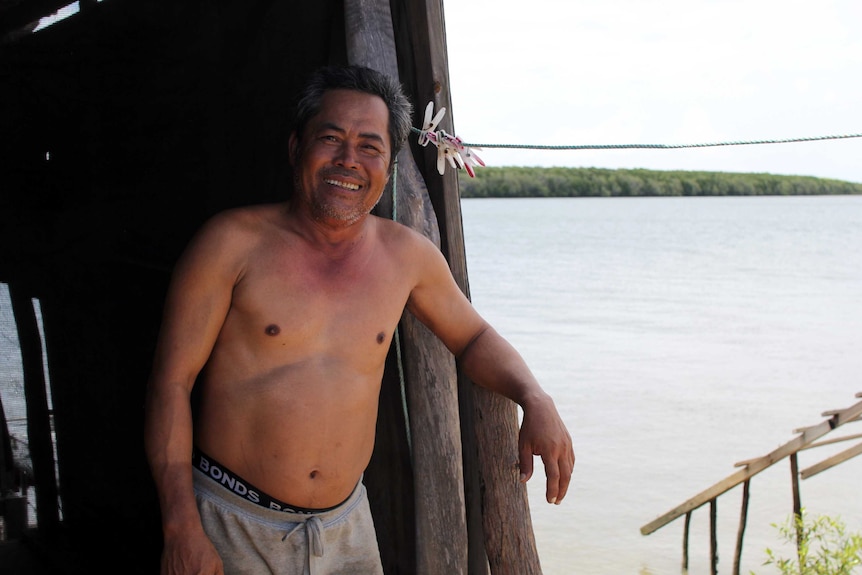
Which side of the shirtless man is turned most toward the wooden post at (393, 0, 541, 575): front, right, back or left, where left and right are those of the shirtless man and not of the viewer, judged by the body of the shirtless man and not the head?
left

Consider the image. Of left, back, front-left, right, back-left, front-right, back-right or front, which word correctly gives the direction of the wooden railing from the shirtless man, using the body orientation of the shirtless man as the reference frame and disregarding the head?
left

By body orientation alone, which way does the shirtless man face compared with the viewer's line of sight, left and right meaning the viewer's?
facing the viewer and to the right of the viewer

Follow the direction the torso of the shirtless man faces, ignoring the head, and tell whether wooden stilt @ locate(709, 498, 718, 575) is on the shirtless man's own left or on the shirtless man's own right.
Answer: on the shirtless man's own left

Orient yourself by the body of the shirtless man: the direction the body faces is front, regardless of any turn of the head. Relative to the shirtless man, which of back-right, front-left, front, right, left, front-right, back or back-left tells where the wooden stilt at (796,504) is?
left

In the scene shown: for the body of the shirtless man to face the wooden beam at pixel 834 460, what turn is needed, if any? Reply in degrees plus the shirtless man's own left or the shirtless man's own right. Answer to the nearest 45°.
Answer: approximately 90° to the shirtless man's own left
